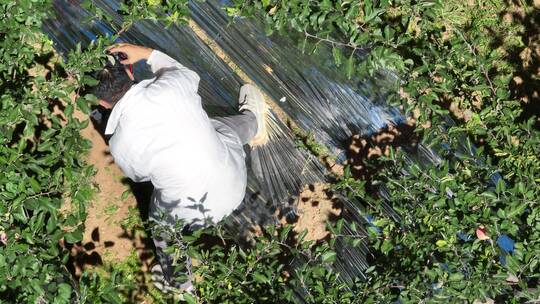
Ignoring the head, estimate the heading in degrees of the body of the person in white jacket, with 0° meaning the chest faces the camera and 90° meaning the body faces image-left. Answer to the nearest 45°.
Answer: approximately 135°

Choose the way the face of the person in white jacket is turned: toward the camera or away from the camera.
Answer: away from the camera
